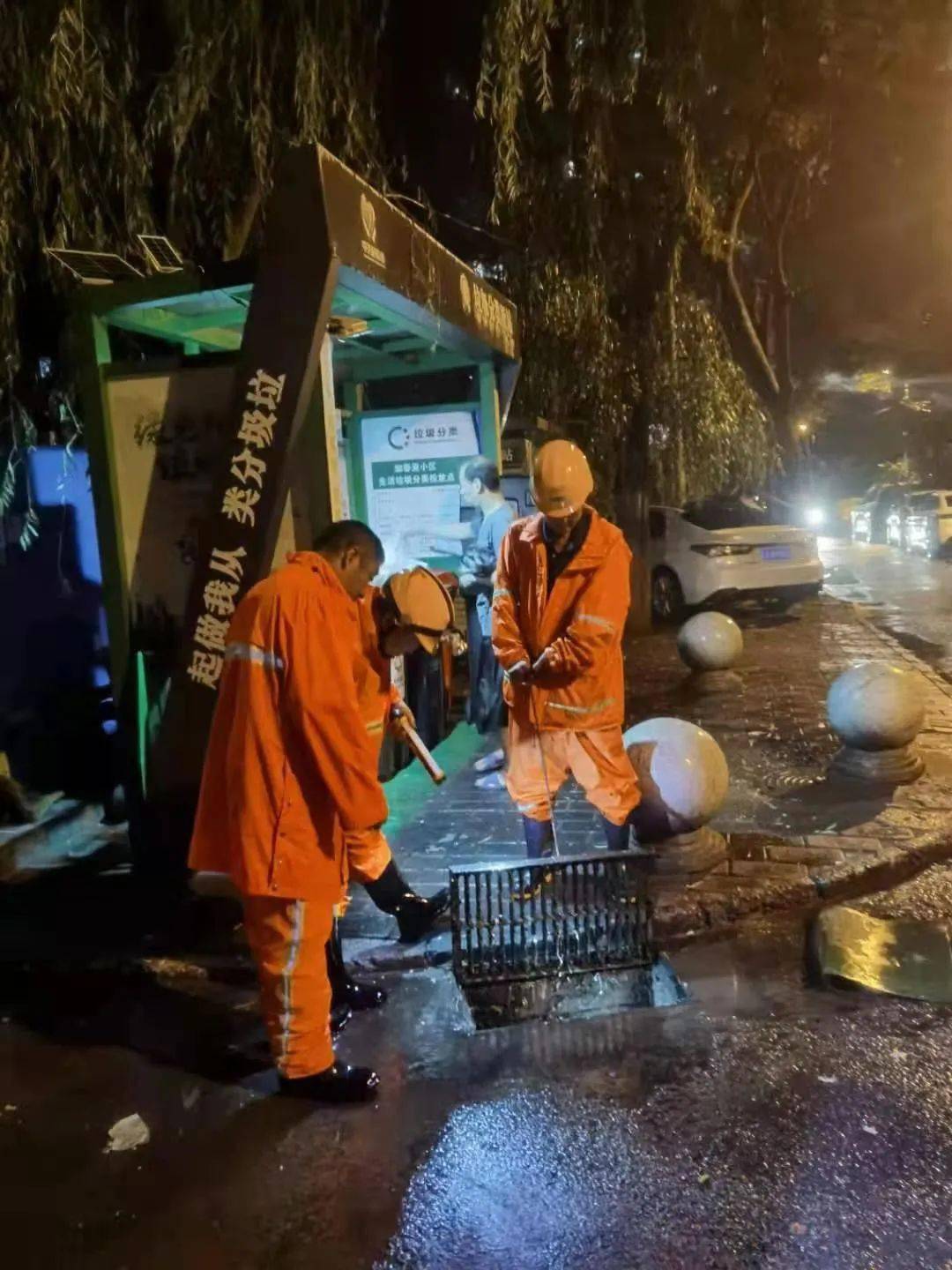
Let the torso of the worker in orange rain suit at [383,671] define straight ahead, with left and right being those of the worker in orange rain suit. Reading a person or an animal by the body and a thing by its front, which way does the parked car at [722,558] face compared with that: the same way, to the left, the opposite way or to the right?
to the left

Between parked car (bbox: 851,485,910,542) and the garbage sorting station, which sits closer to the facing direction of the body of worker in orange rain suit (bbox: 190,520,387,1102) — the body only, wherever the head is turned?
the parked car

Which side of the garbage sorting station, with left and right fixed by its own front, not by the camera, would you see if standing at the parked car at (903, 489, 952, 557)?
left

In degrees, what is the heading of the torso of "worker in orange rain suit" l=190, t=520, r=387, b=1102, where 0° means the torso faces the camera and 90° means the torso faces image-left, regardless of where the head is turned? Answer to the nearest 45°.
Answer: approximately 270°

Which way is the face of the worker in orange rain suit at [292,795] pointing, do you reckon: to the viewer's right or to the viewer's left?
to the viewer's right

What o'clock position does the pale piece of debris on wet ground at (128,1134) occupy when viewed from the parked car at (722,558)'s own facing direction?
The pale piece of debris on wet ground is roughly at 8 o'clock from the parked car.

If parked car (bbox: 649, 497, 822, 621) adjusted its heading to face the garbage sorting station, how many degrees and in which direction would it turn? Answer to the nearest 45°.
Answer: approximately 135° to its left

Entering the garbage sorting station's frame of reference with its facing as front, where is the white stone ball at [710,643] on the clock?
The white stone ball is roughly at 9 o'clock from the garbage sorting station.

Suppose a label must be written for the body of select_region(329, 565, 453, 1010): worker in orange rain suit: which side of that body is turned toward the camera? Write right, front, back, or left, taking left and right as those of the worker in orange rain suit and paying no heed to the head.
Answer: right

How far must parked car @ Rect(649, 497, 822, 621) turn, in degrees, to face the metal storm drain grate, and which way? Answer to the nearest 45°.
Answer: approximately 135° to its left

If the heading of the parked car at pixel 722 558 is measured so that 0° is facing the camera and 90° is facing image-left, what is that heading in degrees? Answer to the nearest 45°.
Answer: approximately 135°

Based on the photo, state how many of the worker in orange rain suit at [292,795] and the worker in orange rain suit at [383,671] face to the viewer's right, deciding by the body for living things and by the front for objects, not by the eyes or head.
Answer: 2

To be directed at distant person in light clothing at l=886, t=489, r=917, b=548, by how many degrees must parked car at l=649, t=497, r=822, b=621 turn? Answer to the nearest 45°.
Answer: approximately 45° to its right

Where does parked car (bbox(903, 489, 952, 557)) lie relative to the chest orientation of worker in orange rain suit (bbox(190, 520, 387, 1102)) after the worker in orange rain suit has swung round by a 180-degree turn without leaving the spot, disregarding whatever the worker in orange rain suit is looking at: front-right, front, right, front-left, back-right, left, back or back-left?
back-right
